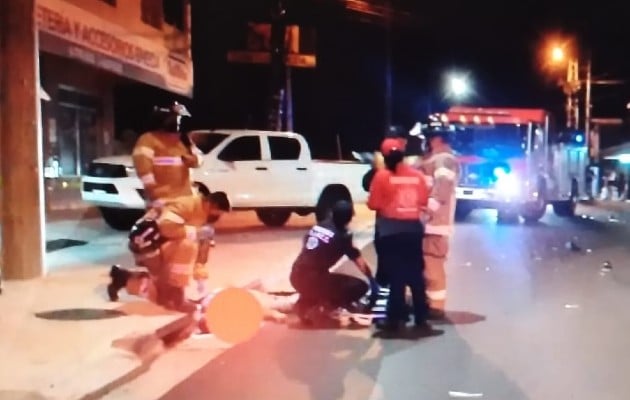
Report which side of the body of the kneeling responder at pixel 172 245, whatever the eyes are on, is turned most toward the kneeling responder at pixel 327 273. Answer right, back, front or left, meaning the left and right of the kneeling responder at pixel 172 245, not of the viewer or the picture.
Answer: front

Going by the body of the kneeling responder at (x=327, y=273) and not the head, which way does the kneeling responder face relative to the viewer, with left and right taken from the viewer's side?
facing away from the viewer and to the right of the viewer

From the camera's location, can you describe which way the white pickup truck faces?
facing the viewer and to the left of the viewer

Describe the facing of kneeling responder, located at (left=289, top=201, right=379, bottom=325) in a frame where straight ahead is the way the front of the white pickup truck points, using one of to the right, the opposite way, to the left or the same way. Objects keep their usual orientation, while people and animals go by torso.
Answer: the opposite way

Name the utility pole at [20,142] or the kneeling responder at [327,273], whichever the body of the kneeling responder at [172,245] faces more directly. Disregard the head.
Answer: the kneeling responder

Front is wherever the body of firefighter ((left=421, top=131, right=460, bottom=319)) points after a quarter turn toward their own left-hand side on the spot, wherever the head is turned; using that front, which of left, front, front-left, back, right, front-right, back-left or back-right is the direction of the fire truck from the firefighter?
back

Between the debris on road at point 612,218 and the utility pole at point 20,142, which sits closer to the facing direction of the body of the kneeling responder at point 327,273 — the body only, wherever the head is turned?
the debris on road

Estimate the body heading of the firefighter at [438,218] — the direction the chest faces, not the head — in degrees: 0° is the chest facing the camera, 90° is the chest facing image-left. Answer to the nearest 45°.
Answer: approximately 90°

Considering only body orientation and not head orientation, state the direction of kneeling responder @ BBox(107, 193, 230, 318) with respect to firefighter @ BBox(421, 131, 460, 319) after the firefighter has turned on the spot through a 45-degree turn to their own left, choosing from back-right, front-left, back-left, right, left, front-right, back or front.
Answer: front-right

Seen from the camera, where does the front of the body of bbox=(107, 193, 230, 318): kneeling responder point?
to the viewer's right

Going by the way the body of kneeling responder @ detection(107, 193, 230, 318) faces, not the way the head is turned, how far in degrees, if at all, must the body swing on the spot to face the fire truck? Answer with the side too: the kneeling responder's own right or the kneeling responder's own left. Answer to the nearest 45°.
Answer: approximately 45° to the kneeling responder's own left
